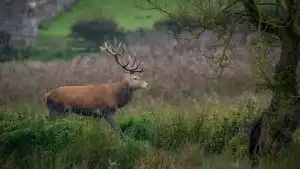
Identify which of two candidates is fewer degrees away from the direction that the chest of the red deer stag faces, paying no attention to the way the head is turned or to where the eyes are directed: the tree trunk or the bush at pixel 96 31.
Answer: the tree trunk

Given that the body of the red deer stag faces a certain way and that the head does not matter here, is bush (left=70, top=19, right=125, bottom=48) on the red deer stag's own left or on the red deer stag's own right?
on the red deer stag's own left

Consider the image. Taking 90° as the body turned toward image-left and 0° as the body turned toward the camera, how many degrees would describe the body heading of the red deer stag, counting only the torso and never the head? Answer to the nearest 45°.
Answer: approximately 270°

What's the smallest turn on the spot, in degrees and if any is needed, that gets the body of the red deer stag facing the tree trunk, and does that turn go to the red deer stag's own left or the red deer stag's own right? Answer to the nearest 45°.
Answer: approximately 45° to the red deer stag's own right

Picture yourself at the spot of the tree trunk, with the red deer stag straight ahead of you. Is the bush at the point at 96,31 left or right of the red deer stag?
right
